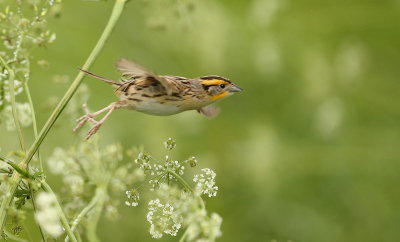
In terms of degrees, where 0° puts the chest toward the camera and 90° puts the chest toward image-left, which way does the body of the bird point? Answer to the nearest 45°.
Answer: approximately 270°

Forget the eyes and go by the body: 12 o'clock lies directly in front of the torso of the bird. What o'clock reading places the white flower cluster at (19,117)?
The white flower cluster is roughly at 7 o'clock from the bird.
